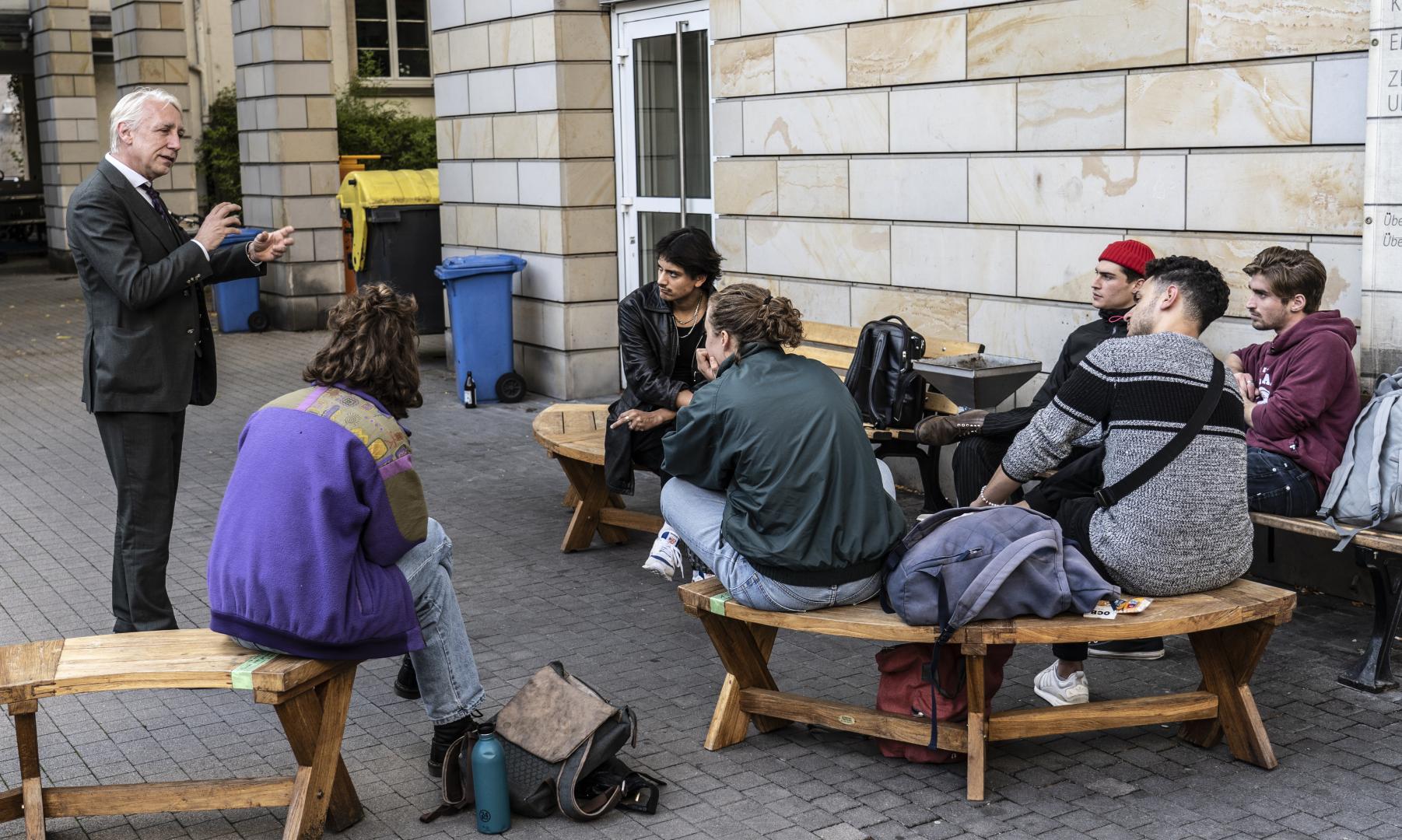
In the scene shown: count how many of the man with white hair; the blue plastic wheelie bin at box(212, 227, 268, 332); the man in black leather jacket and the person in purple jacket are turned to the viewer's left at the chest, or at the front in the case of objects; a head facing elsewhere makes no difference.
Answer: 1

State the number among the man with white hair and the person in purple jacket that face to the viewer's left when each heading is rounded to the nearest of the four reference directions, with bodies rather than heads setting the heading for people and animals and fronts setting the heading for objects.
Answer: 0

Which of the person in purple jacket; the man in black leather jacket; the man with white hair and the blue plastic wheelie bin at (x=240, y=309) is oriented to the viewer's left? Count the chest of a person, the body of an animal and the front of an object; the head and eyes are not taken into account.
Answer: the blue plastic wheelie bin

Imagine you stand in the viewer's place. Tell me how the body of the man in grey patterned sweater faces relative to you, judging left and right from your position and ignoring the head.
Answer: facing away from the viewer and to the left of the viewer

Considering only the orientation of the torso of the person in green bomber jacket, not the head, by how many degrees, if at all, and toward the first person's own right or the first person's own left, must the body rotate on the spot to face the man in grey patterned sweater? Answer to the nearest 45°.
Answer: approximately 135° to the first person's own right

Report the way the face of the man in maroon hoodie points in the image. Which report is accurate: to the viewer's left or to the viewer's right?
to the viewer's left

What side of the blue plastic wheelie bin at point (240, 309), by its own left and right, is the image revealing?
left

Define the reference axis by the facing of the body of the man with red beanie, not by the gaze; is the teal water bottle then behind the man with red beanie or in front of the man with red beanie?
in front

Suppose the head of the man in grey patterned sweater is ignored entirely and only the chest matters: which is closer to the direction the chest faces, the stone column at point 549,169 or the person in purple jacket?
the stone column

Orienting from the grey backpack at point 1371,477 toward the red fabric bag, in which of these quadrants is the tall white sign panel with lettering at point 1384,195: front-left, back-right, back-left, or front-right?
back-right

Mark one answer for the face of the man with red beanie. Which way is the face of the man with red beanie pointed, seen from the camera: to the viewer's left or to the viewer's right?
to the viewer's left

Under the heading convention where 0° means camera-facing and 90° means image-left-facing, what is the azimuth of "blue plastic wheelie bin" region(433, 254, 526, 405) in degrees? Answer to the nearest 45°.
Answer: approximately 90°

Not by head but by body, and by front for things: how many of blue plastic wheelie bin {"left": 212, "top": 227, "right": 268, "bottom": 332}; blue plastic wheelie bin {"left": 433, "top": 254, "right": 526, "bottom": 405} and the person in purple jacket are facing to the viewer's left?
2
